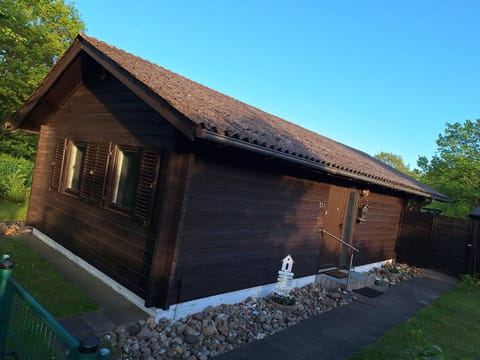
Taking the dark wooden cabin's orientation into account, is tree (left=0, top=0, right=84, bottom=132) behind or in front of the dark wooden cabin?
behind

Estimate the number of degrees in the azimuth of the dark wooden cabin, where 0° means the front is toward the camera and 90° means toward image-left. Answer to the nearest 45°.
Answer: approximately 315°

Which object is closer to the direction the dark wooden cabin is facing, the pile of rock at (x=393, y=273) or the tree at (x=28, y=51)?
the pile of rock

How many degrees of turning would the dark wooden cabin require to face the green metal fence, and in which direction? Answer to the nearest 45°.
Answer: approximately 45° to its right

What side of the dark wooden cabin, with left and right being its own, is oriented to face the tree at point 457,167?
left

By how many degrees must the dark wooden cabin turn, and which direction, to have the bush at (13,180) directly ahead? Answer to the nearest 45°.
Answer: approximately 180°

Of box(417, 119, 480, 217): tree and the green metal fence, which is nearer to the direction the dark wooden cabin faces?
the green metal fence
